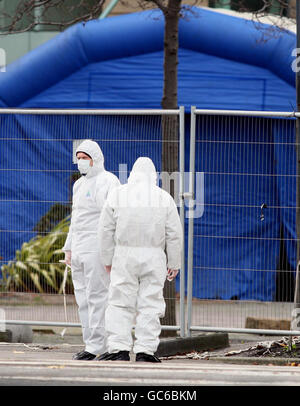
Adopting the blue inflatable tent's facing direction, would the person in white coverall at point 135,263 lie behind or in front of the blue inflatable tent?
in front

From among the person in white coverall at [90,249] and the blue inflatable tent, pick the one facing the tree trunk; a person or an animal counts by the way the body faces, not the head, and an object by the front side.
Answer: the blue inflatable tent

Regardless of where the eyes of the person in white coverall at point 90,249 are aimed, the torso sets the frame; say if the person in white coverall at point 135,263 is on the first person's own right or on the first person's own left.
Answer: on the first person's own left

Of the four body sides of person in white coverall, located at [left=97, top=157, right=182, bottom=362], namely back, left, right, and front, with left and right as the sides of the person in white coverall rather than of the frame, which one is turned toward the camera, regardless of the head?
back

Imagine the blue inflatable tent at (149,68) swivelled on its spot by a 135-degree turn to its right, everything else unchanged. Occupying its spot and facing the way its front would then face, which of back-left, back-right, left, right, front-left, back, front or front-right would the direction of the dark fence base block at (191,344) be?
back-left

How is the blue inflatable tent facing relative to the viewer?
toward the camera

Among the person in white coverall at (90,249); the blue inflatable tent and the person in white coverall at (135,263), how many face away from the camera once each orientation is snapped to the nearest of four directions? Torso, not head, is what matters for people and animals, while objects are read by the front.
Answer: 1

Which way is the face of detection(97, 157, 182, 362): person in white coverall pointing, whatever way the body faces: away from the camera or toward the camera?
away from the camera

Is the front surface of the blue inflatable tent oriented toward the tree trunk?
yes

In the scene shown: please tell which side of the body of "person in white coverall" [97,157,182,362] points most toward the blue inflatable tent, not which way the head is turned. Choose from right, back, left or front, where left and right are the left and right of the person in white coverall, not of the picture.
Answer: front

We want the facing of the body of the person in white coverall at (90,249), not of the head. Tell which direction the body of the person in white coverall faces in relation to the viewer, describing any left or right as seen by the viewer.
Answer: facing the viewer and to the left of the viewer

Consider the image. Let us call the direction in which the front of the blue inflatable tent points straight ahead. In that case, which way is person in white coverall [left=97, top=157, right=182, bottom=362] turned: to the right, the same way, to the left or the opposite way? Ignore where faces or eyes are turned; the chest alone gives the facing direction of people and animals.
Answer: the opposite way

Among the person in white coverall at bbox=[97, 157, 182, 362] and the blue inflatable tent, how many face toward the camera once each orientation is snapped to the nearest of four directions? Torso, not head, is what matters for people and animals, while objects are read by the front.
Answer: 1

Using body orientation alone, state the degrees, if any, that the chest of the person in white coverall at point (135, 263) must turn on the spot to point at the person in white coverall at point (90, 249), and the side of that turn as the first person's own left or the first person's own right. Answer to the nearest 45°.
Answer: approximately 45° to the first person's own left

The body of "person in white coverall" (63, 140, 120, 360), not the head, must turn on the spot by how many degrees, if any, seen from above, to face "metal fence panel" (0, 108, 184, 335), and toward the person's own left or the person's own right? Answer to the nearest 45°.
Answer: approximately 135° to the person's own right
